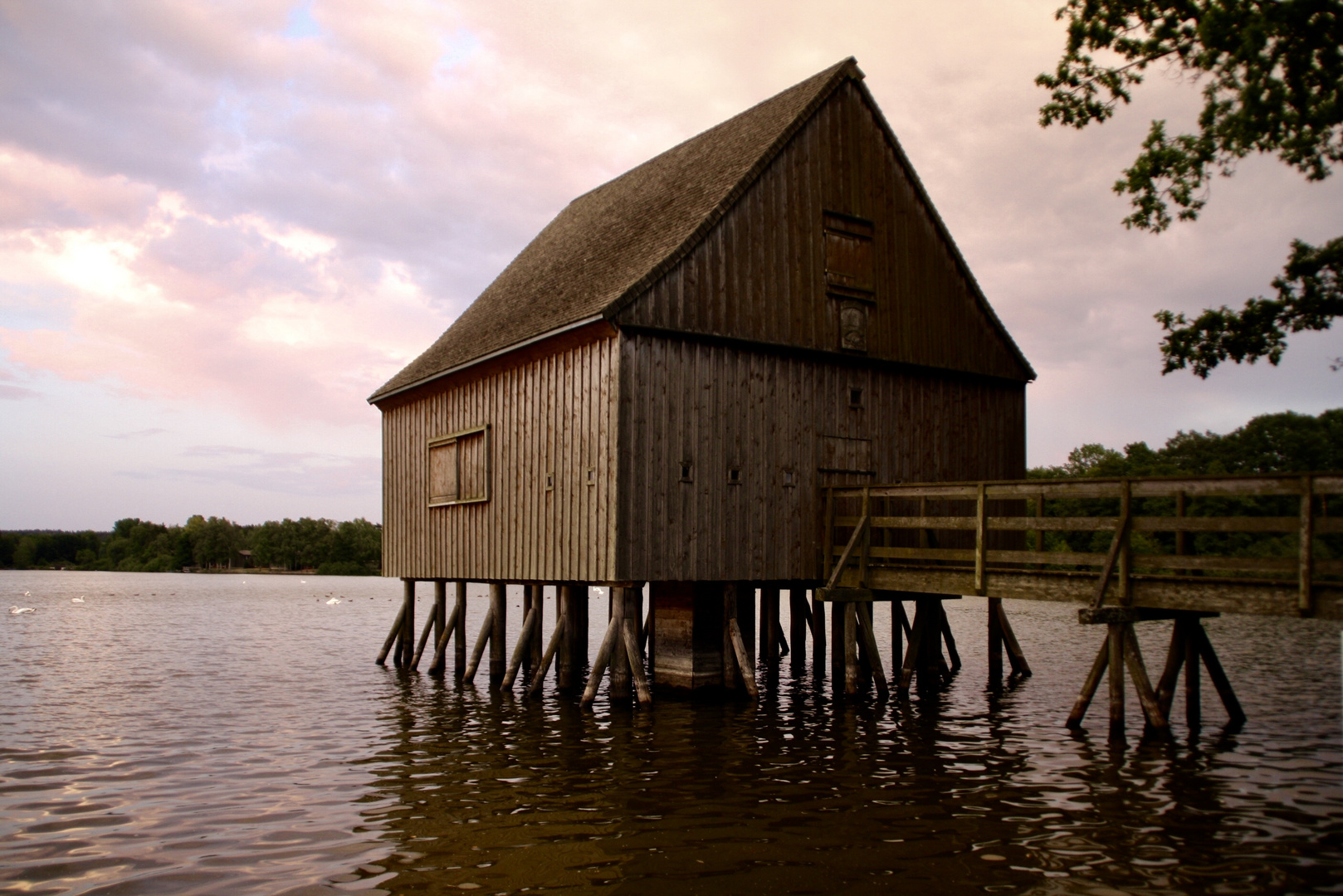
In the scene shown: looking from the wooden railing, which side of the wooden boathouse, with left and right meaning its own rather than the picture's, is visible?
front

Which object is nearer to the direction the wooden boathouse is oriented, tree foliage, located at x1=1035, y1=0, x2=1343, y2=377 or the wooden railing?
the wooden railing

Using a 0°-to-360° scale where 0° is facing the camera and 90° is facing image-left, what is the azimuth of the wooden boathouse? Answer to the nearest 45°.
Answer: approximately 315°

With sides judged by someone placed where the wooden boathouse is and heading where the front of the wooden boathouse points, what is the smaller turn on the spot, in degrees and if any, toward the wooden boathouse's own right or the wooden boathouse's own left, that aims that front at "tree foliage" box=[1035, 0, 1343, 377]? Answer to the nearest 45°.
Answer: approximately 45° to the wooden boathouse's own left

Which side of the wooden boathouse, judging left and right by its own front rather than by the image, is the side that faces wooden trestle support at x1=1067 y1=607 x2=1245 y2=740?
front
